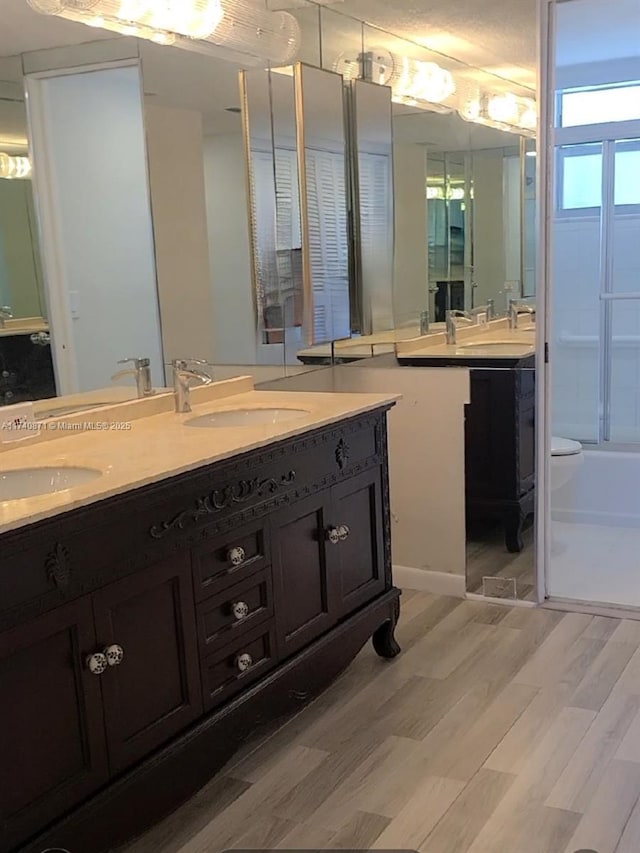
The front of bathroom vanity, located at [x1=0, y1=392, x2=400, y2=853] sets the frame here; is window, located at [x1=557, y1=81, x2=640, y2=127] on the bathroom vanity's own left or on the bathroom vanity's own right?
on the bathroom vanity's own left

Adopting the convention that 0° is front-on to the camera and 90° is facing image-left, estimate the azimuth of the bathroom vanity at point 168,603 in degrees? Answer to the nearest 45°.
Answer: approximately 315°

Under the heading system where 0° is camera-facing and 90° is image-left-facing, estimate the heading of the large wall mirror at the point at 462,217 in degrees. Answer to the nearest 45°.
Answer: approximately 315°

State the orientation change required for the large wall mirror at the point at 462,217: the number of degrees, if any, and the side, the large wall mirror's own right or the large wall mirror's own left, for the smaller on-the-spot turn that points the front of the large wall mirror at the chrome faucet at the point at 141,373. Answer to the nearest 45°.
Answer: approximately 90° to the large wall mirror's own right
